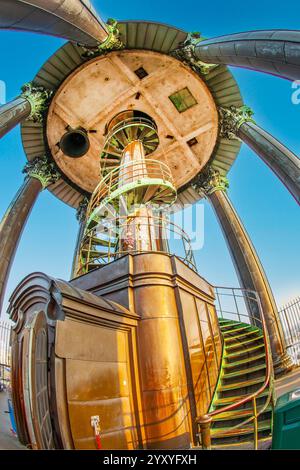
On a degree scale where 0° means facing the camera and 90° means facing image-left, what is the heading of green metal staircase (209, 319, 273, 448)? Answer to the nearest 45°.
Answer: approximately 0°
